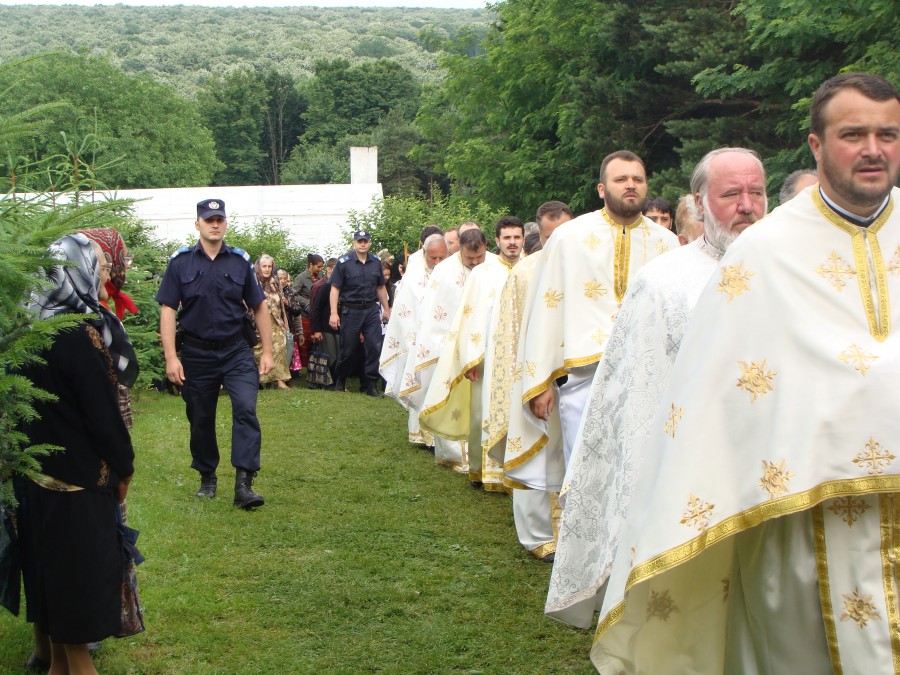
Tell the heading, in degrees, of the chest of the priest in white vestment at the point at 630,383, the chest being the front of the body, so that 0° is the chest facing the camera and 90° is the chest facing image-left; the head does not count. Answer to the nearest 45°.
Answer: approximately 315°

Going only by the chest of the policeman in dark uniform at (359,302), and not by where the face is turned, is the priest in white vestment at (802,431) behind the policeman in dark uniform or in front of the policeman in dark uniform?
in front

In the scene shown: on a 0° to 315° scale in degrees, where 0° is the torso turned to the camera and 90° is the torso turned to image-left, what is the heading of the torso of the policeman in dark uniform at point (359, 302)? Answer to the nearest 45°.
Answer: approximately 0°

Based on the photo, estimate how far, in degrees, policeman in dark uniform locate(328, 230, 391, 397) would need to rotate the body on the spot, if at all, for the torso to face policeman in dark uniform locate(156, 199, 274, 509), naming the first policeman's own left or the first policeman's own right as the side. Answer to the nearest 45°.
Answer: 0° — they already face them

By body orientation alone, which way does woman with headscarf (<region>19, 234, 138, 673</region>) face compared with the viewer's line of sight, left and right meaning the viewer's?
facing to the right of the viewer

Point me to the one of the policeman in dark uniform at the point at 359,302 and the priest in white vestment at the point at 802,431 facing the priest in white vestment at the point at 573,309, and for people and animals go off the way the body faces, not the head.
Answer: the policeman in dark uniform

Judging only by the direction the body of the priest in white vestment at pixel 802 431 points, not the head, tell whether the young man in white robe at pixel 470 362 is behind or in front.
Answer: behind

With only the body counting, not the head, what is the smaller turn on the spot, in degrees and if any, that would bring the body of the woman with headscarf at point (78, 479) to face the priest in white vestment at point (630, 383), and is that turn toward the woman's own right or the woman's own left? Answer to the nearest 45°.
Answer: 0° — they already face them
